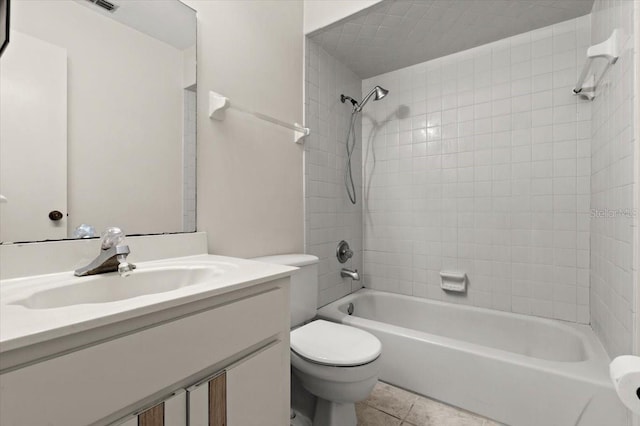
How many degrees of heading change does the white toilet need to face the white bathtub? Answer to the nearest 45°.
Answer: approximately 45° to its left

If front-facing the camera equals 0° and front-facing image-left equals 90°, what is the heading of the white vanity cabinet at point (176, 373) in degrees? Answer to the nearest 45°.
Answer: approximately 315°

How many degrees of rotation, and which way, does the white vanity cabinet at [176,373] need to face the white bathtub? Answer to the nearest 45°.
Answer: approximately 45° to its left

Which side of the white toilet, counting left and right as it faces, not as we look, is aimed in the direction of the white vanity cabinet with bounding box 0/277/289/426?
right

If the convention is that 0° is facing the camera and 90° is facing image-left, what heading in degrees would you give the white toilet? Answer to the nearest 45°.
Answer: approximately 315°

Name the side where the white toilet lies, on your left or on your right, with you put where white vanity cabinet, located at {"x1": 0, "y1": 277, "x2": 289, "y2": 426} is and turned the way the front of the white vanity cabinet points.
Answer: on your left
